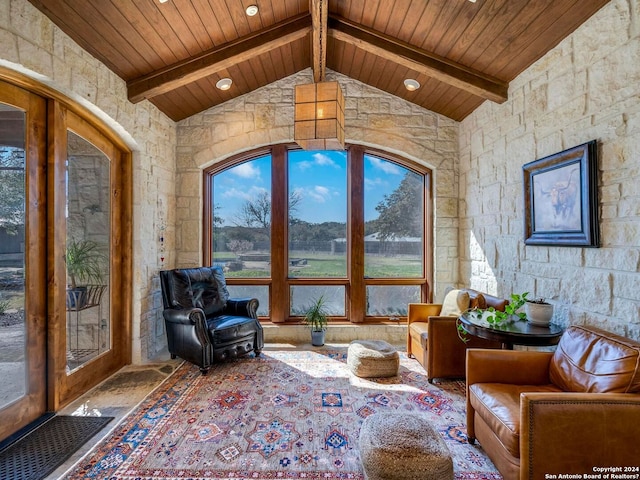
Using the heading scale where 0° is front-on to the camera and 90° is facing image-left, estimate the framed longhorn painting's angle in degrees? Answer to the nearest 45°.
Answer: approximately 45°

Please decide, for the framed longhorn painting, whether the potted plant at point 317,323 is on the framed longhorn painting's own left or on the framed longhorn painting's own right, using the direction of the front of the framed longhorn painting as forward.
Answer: on the framed longhorn painting's own right

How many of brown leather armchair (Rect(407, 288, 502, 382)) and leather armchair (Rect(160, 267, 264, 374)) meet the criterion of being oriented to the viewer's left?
1

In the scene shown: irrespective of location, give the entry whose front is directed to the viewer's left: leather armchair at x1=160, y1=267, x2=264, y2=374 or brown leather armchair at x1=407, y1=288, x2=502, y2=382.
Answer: the brown leather armchair

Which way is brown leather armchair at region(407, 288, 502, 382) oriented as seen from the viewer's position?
to the viewer's left
